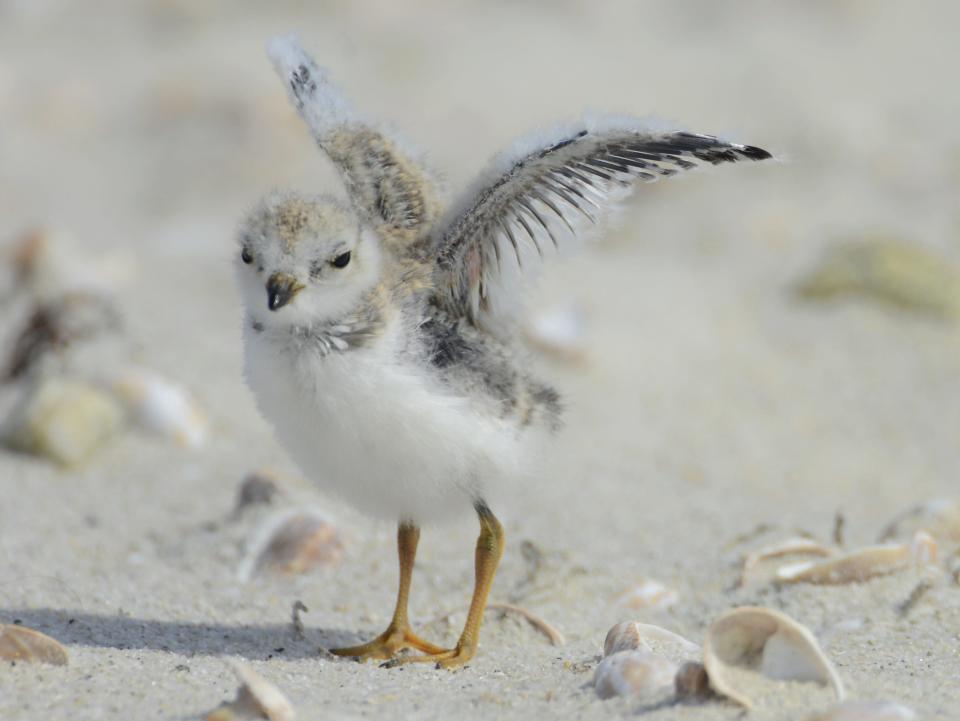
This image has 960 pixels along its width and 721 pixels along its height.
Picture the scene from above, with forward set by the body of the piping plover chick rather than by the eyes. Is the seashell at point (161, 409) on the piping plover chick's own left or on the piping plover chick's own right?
on the piping plover chick's own right

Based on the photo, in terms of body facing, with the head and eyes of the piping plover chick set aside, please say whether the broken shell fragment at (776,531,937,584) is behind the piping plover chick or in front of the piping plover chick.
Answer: behind

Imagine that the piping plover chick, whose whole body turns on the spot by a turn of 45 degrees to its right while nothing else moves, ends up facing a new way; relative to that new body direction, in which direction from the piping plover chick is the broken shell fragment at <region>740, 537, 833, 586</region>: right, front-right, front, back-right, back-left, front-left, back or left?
back-right

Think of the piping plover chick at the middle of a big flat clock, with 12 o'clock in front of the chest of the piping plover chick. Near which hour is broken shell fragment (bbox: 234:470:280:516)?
The broken shell fragment is roughly at 4 o'clock from the piping plover chick.

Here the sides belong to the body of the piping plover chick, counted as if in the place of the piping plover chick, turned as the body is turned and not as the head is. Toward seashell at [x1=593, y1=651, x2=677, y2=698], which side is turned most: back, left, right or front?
left

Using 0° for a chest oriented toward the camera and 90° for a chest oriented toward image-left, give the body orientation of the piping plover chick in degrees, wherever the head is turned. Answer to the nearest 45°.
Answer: approximately 45°

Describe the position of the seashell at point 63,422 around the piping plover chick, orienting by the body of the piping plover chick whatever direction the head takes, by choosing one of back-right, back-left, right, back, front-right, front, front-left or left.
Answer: right

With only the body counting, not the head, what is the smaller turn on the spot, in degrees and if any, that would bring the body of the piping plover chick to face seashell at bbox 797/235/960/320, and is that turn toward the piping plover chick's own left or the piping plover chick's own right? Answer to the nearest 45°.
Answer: approximately 180°

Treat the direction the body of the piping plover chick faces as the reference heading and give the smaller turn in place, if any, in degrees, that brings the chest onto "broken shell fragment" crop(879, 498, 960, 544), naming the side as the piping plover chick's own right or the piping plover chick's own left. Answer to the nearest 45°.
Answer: approximately 180°
